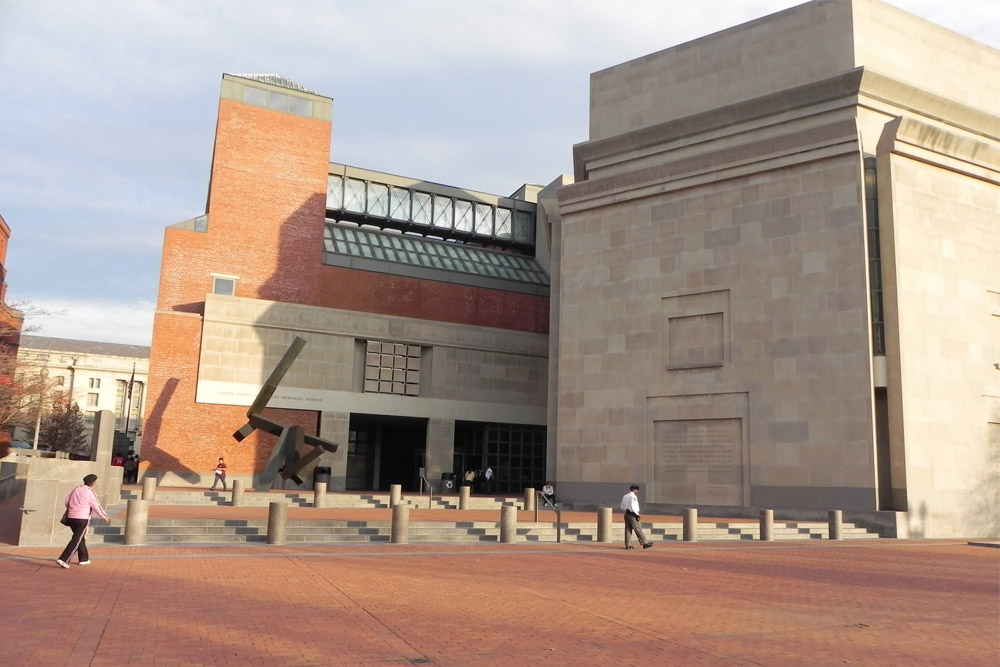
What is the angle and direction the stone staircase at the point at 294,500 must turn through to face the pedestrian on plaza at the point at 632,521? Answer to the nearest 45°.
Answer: approximately 45° to its left

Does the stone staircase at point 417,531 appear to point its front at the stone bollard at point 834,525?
no

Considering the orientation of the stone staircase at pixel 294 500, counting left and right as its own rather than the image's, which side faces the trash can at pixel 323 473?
back

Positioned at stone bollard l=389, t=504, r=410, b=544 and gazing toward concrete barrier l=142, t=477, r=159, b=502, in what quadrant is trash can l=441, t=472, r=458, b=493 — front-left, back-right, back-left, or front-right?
front-right

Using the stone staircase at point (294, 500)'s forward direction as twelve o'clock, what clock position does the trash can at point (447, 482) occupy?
The trash can is roughly at 7 o'clock from the stone staircase.

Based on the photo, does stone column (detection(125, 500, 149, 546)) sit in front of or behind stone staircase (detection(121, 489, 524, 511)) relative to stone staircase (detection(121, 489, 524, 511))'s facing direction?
in front

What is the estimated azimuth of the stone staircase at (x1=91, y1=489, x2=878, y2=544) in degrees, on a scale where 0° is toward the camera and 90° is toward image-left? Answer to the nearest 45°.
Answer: approximately 0°

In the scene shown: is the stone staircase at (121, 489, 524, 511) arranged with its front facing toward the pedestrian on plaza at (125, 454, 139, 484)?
no

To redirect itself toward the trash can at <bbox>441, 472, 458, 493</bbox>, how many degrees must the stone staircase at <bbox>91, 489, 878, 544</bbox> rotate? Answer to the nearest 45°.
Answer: approximately 180°

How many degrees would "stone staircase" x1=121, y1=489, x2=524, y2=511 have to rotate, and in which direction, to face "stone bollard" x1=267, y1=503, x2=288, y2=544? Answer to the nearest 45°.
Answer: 0° — it already faces it

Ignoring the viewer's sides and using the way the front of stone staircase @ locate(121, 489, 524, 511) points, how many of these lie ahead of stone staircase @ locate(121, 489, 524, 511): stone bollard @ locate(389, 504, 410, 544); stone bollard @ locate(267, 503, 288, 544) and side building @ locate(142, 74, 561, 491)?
2

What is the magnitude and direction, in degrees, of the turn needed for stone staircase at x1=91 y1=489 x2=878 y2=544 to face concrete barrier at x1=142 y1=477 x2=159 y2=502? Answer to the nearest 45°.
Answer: approximately 135° to its right

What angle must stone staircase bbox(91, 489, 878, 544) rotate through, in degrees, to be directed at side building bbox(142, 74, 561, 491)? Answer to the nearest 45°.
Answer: approximately 180°

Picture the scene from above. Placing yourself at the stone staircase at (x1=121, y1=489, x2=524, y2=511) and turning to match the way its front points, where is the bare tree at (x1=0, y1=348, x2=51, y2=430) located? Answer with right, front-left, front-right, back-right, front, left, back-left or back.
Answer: back-right
